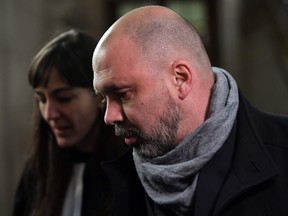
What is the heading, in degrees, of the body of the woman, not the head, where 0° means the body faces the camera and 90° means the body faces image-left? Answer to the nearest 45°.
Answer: approximately 45°

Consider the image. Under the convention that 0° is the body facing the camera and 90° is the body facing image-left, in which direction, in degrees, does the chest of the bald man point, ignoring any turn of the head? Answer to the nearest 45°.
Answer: approximately 45°

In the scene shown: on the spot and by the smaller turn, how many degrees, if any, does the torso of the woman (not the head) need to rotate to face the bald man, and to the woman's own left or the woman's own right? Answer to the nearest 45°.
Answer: approximately 90° to the woman's own left

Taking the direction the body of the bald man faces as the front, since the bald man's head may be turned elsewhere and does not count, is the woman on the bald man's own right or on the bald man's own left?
on the bald man's own right
